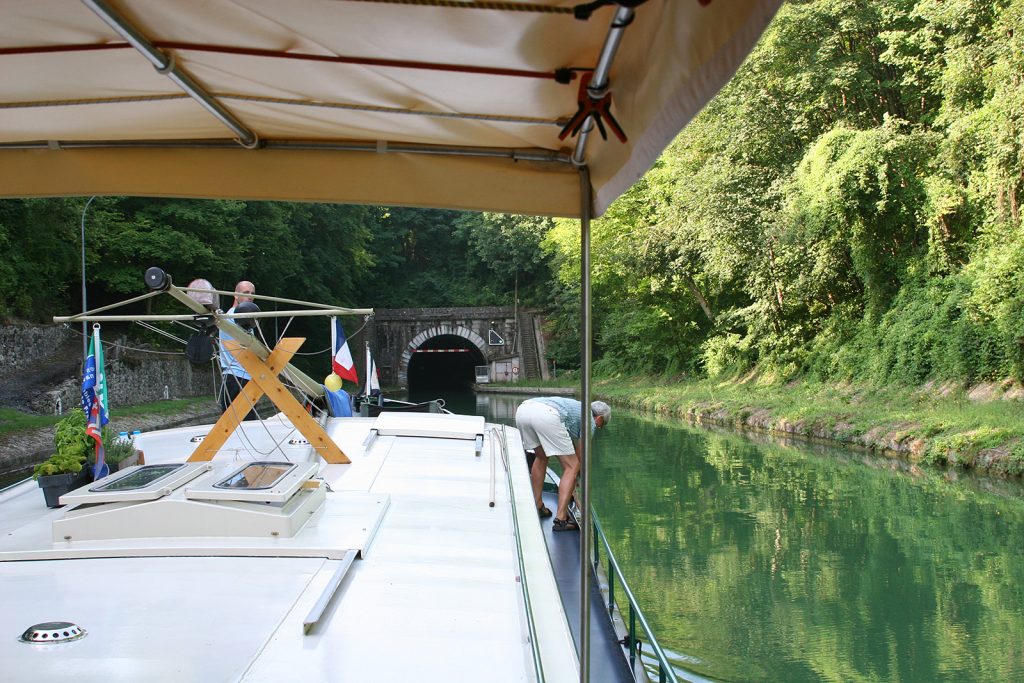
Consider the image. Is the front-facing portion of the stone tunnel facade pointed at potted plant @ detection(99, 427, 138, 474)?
yes

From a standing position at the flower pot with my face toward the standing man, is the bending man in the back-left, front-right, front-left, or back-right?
front-right

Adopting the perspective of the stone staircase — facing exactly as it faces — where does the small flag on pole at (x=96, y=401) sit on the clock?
The small flag on pole is roughly at 12 o'clock from the stone staircase.

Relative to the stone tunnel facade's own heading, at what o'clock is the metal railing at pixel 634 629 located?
The metal railing is roughly at 12 o'clock from the stone tunnel facade.

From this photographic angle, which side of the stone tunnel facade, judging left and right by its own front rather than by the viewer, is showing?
front

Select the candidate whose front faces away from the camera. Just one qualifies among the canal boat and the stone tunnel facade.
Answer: the canal boat

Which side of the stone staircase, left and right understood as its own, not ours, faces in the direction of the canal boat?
front

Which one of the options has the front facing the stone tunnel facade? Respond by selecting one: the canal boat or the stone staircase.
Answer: the canal boat

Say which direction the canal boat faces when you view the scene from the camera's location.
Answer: facing away from the viewer

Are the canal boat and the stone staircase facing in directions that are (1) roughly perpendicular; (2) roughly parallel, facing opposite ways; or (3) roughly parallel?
roughly parallel, facing opposite ways

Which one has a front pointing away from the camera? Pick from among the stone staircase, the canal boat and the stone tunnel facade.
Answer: the canal boat

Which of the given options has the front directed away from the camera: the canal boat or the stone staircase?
the canal boat

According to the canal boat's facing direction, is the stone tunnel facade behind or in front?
in front

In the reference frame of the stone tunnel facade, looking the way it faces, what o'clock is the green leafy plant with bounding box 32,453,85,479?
The green leafy plant is roughly at 12 o'clock from the stone tunnel facade.

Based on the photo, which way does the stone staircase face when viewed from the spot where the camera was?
facing the viewer
